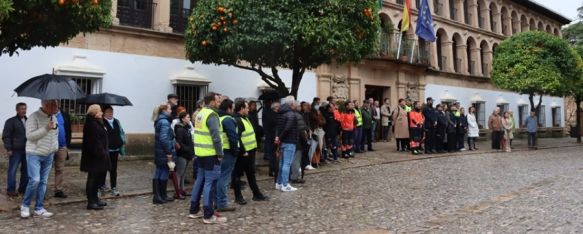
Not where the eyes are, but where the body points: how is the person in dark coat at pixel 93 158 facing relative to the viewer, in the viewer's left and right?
facing to the right of the viewer

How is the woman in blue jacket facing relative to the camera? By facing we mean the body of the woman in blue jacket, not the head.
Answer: to the viewer's right

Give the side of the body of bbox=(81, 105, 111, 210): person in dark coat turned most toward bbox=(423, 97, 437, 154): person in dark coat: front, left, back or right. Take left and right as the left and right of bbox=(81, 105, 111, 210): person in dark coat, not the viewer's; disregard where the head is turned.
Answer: front

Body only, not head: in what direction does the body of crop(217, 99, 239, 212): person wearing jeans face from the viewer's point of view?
to the viewer's right

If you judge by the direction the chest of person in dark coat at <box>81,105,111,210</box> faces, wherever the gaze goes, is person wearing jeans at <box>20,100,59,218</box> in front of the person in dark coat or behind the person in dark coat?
behind

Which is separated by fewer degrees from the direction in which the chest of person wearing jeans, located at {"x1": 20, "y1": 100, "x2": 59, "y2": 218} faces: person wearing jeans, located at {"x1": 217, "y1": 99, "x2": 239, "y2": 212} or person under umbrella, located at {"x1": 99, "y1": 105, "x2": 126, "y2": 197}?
the person wearing jeans
